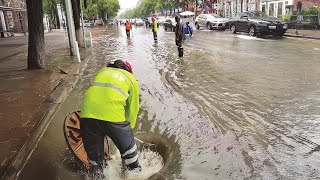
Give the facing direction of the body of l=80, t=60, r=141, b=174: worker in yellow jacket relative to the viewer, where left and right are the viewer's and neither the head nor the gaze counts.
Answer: facing away from the viewer and to the right of the viewer

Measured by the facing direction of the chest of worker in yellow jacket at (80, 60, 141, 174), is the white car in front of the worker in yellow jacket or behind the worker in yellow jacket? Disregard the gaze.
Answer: in front

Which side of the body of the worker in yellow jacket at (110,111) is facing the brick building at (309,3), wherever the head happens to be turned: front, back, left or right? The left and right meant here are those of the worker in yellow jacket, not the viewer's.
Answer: front

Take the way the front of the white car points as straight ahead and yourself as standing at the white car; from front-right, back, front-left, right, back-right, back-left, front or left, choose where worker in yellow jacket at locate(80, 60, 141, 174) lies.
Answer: front-right

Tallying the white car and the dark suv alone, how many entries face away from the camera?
0

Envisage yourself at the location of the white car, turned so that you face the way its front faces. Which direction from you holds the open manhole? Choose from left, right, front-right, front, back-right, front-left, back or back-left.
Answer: front-right
